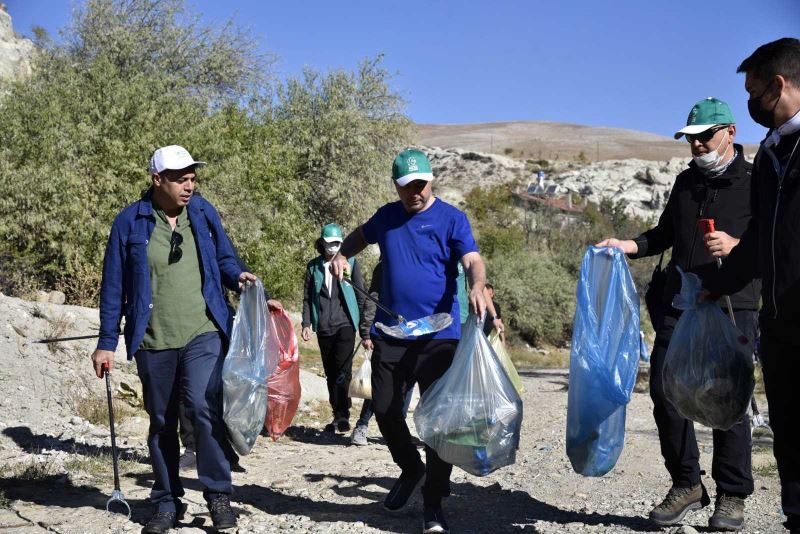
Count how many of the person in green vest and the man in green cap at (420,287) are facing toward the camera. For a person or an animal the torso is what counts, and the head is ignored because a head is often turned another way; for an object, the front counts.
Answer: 2

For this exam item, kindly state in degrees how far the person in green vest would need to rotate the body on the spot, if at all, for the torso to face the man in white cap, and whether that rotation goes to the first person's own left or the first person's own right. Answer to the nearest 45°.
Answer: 0° — they already face them

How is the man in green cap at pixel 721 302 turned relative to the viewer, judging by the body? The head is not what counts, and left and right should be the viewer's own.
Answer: facing the viewer and to the left of the viewer

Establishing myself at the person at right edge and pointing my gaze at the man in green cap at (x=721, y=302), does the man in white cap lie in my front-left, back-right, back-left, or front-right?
front-left

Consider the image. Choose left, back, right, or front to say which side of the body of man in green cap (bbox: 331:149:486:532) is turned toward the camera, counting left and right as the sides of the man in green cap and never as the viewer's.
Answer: front

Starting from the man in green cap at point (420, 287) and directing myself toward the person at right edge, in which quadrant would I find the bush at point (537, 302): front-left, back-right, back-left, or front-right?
back-left

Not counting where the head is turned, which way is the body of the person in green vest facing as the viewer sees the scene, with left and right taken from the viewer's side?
facing the viewer

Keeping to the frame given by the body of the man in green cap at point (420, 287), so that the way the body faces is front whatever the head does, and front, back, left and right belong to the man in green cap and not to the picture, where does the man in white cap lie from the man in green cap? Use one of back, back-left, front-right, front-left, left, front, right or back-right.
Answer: right

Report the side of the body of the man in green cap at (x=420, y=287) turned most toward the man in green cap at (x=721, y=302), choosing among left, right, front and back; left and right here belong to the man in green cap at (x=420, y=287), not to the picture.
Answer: left

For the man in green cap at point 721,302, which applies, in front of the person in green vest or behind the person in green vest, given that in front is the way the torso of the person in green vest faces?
in front

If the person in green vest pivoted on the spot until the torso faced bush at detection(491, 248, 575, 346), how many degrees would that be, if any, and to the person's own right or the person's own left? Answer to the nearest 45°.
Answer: approximately 180°

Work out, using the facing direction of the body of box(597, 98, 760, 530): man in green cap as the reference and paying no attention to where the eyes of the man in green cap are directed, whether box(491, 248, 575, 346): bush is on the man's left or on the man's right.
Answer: on the man's right

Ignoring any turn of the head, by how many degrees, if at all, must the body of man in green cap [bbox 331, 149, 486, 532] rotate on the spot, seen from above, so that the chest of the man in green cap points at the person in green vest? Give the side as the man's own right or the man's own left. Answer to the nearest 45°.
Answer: approximately 180°

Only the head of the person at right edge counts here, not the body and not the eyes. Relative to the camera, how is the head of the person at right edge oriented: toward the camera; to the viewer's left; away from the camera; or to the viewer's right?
to the viewer's left

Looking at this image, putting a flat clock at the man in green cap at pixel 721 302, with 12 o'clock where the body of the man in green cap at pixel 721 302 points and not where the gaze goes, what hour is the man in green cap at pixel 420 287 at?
the man in green cap at pixel 420 287 is roughly at 1 o'clock from the man in green cap at pixel 721 302.

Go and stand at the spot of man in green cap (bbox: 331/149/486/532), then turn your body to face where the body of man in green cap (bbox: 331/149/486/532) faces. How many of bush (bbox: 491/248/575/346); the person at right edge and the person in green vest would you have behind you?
2

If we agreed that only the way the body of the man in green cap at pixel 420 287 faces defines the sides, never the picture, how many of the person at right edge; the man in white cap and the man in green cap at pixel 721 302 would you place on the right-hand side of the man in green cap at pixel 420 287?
1

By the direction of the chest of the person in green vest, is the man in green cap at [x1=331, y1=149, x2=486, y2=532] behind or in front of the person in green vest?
in front

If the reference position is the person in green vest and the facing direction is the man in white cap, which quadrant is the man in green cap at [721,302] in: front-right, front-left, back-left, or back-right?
front-left
